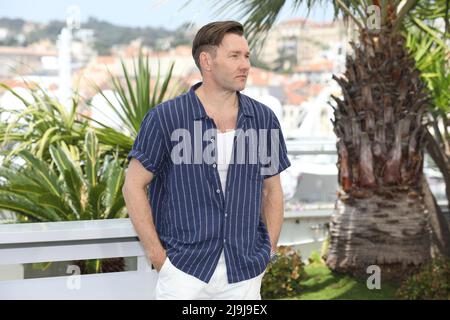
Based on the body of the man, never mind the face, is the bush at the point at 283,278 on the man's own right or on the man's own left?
on the man's own left

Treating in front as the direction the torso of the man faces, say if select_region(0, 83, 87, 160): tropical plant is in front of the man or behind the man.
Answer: behind

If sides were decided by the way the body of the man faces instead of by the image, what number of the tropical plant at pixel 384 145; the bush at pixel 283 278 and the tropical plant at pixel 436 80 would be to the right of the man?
0

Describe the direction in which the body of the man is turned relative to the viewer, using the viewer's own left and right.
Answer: facing the viewer and to the right of the viewer

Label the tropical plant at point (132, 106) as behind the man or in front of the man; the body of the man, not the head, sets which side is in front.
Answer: behind

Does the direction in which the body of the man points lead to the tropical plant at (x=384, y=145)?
no

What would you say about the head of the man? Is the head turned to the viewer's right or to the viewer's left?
to the viewer's right

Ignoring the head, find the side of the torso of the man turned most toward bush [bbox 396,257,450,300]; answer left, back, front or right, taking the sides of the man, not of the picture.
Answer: left
